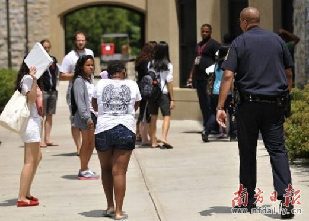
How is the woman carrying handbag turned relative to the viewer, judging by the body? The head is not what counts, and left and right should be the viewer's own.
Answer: facing to the right of the viewer

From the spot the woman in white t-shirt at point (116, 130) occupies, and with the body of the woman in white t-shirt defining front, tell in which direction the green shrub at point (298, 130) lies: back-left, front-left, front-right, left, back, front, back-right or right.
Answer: front-right

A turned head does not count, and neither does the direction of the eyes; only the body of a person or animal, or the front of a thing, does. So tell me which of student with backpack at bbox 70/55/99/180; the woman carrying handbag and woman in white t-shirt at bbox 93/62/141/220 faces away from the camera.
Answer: the woman in white t-shirt

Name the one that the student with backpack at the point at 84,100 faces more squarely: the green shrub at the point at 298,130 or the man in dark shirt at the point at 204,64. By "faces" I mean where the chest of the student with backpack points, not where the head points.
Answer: the green shrub

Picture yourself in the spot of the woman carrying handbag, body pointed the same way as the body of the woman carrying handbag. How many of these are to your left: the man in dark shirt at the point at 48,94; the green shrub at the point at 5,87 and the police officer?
2

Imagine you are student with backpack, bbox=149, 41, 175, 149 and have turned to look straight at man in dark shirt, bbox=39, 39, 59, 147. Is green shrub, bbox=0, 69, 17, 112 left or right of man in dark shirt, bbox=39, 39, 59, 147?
right

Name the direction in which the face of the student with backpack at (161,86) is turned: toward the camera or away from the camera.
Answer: away from the camera

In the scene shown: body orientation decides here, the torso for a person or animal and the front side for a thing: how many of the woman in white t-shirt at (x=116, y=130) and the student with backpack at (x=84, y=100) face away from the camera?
1

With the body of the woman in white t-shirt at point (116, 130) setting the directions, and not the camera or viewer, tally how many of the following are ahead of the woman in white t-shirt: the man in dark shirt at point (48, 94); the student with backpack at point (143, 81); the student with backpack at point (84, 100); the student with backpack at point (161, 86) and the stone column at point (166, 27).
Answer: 5

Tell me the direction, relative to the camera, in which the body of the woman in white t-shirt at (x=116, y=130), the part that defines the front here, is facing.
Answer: away from the camera

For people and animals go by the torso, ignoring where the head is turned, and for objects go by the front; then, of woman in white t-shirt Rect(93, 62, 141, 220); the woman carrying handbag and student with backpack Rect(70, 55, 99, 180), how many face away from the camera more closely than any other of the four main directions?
1

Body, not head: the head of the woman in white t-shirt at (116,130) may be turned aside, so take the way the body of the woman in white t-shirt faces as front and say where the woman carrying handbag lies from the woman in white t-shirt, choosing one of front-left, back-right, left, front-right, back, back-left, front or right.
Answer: front-left

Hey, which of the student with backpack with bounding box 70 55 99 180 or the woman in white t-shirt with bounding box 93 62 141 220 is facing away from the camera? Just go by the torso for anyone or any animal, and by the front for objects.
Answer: the woman in white t-shirt
